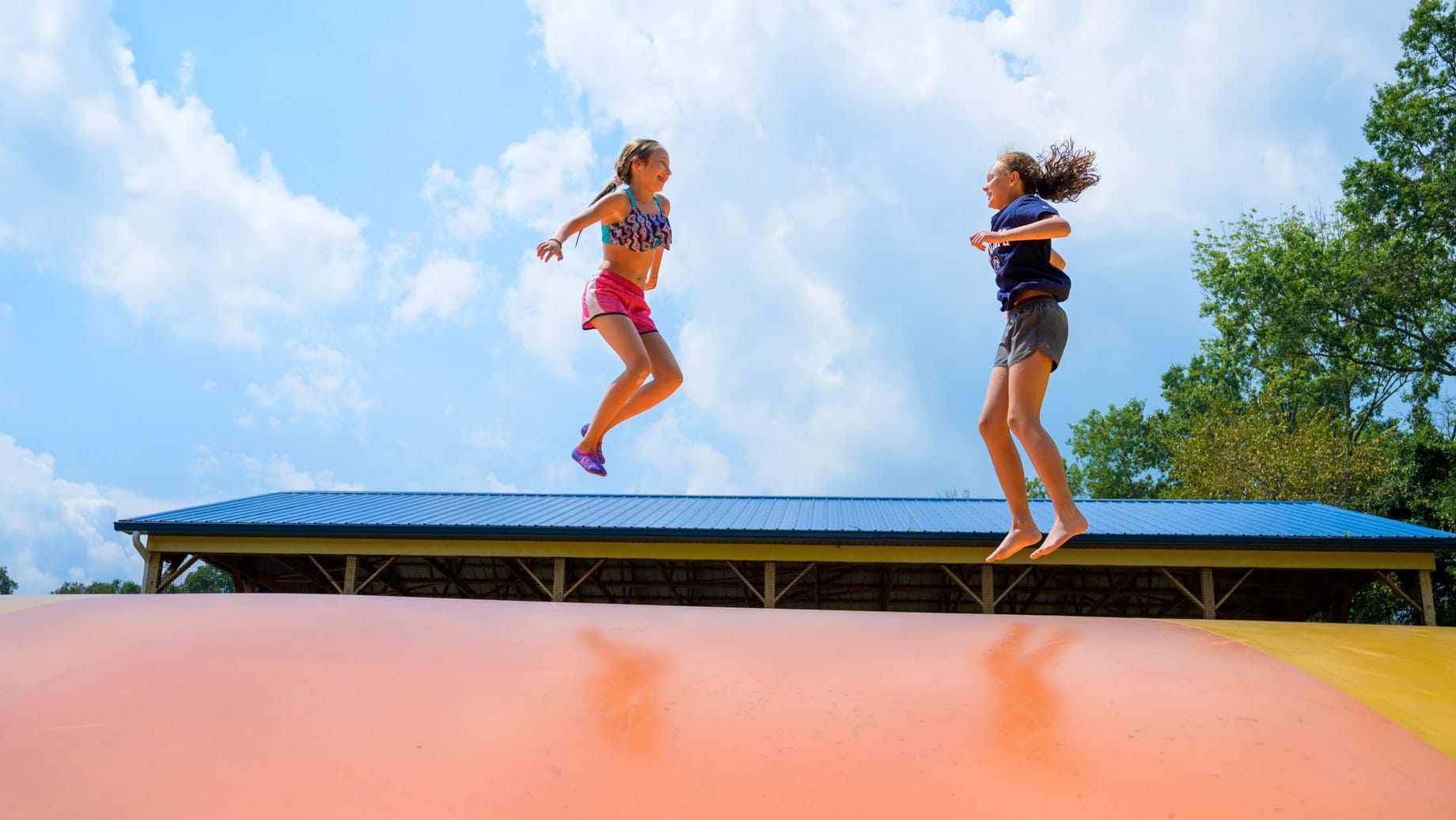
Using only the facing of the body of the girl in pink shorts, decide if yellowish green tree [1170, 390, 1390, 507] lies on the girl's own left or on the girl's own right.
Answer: on the girl's own left

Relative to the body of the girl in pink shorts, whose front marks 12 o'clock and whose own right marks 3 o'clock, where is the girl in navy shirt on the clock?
The girl in navy shirt is roughly at 11 o'clock from the girl in pink shorts.

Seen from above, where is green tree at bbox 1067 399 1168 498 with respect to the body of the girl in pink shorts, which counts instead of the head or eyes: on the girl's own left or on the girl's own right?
on the girl's own left

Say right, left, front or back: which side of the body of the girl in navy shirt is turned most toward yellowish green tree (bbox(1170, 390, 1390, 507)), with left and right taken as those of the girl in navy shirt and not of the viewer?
right

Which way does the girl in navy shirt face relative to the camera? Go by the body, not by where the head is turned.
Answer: to the viewer's left

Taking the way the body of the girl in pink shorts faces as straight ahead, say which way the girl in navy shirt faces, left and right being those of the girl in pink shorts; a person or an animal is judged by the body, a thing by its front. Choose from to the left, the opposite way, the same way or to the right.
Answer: the opposite way

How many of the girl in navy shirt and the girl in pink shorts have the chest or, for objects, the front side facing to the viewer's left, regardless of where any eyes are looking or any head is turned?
1

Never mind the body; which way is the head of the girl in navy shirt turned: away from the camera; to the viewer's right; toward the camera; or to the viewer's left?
to the viewer's left

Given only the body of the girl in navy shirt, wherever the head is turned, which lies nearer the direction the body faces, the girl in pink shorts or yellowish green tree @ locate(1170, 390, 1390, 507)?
the girl in pink shorts

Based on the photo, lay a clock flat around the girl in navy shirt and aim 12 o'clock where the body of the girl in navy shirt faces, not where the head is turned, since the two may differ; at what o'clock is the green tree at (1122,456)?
The green tree is roughly at 3 o'clock from the girl in navy shirt.

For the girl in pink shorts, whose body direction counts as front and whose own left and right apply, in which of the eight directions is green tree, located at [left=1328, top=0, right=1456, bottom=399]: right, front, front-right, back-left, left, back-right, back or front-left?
left
